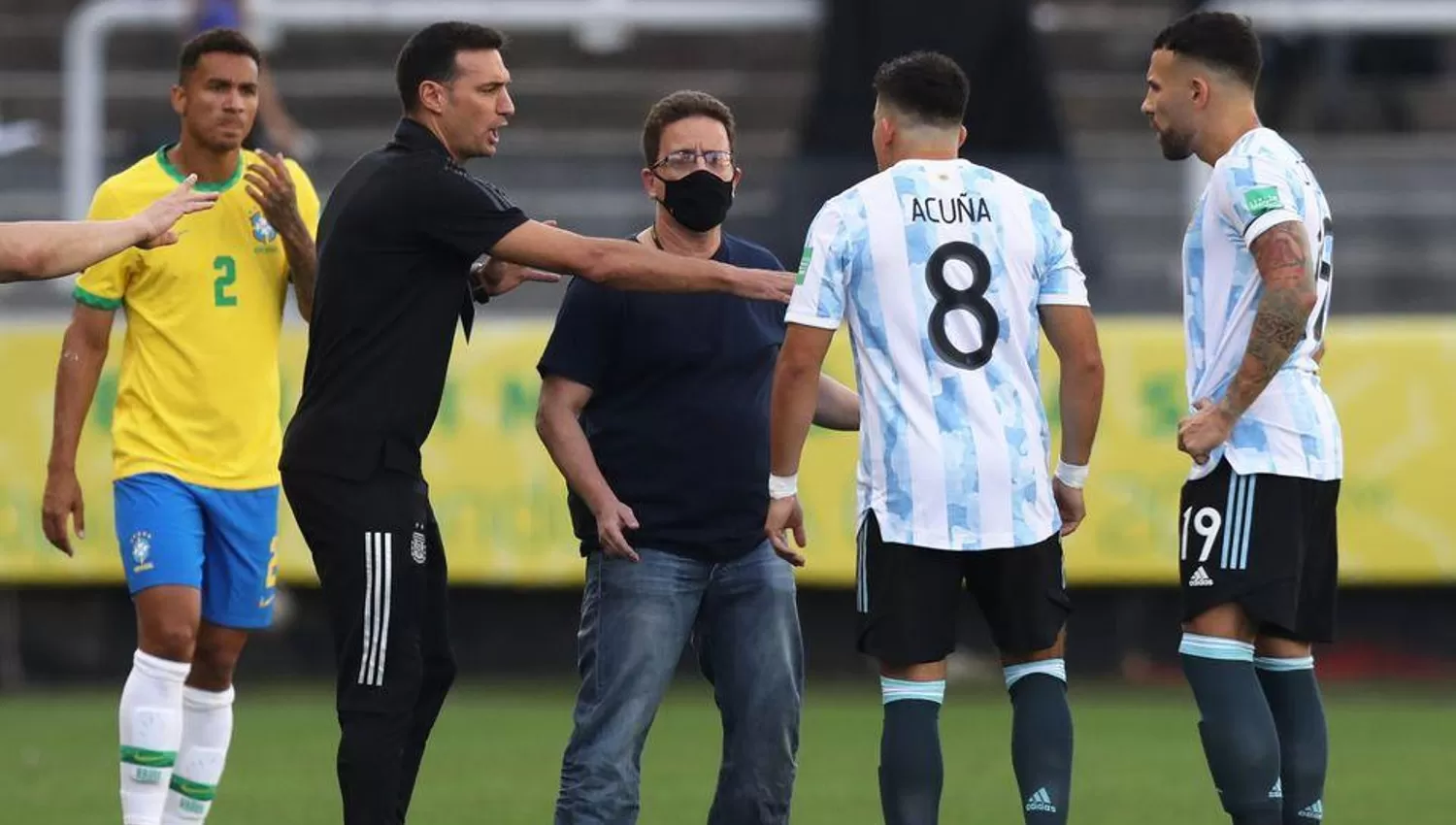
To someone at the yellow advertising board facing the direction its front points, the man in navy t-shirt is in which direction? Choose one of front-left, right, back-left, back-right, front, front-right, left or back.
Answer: front

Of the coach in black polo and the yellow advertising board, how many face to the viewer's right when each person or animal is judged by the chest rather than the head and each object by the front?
1

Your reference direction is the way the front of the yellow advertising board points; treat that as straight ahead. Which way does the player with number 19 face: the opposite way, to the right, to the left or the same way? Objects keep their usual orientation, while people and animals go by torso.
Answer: to the right

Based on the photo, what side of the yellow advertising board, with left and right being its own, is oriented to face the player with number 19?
front

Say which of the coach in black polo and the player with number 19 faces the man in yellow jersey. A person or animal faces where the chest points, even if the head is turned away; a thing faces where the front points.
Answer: the player with number 19

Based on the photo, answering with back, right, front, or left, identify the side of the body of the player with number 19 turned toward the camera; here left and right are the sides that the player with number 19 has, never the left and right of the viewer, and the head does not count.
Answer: left

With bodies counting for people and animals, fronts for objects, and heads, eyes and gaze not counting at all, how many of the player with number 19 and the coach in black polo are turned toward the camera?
0

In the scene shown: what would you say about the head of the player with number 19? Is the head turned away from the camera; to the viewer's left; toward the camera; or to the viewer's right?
to the viewer's left

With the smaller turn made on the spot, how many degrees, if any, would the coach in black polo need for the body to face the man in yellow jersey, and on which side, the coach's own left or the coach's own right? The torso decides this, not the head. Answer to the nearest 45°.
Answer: approximately 135° to the coach's own left

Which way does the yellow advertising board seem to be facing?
toward the camera

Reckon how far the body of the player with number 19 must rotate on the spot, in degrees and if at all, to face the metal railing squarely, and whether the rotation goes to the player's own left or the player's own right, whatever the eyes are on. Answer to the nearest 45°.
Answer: approximately 45° to the player's own right

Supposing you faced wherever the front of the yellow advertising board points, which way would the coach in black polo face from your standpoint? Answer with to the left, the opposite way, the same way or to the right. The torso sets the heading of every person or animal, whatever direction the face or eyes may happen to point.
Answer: to the left

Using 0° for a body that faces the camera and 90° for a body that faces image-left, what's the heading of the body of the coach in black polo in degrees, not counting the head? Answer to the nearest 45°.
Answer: approximately 270°

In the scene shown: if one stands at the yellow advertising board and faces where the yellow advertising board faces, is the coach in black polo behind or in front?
in front

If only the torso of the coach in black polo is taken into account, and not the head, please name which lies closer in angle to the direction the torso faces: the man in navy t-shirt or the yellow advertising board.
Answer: the man in navy t-shirt

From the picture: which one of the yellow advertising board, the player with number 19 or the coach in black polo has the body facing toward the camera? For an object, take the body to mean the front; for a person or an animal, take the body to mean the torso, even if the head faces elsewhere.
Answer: the yellow advertising board
